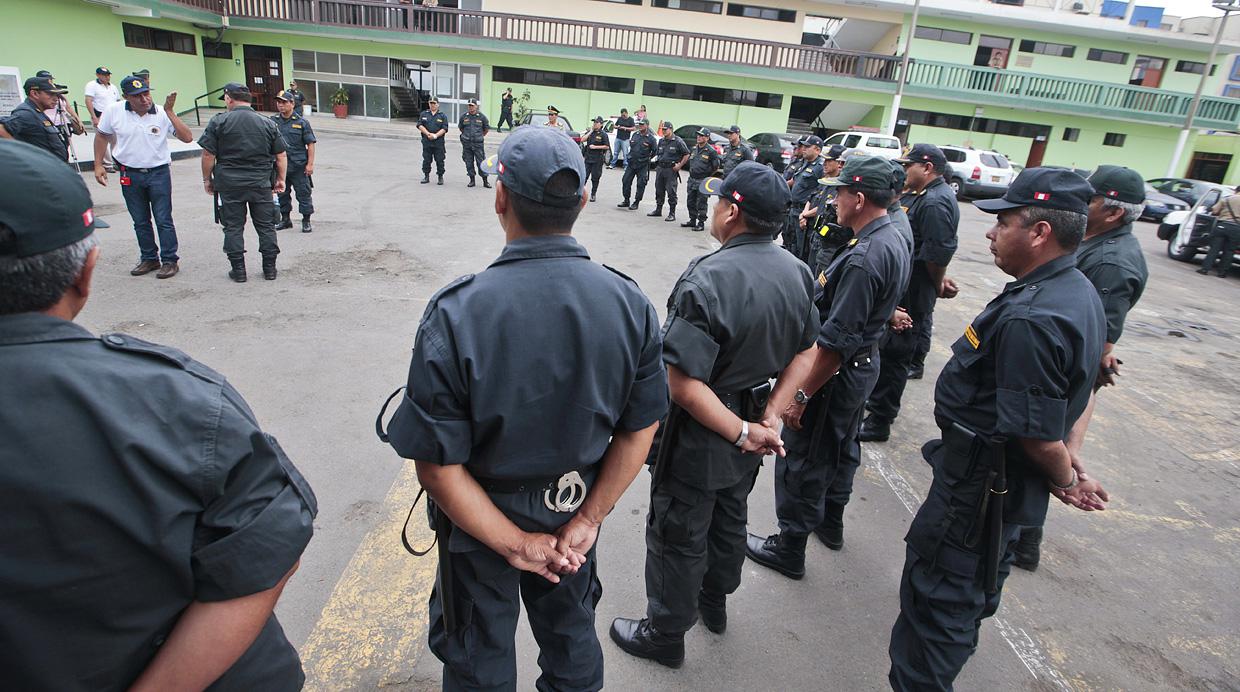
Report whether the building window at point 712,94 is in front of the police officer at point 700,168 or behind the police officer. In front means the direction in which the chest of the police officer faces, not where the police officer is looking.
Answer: behind

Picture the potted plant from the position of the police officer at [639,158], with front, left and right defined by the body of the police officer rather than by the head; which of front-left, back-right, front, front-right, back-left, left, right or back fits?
right

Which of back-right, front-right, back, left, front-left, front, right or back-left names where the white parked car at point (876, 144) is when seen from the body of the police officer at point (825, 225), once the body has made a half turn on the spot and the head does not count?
left

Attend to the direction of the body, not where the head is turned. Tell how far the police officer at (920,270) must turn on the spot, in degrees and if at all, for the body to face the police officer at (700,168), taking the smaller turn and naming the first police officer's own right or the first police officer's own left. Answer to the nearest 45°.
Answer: approximately 45° to the first police officer's own right

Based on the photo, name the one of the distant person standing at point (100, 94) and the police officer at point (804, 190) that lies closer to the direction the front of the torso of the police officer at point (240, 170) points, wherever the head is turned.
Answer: the distant person standing

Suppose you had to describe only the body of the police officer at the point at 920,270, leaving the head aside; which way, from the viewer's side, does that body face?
to the viewer's left

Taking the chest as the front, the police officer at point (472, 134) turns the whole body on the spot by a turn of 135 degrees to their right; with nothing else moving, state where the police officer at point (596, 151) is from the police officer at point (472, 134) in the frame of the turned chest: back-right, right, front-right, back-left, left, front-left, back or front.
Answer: back-right

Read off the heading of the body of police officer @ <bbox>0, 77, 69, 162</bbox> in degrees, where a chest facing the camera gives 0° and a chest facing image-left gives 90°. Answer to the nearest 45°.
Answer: approximately 270°

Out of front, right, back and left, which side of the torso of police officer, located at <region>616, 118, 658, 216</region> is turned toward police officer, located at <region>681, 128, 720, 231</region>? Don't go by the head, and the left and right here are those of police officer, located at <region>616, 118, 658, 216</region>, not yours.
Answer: left

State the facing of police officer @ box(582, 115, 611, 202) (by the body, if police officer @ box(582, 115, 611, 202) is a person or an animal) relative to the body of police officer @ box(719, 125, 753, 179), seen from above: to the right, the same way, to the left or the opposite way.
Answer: the same way

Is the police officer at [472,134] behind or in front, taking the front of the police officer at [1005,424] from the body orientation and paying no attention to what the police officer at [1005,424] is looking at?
in front

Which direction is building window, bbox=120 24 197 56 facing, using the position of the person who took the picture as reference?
facing the viewer and to the right of the viewer

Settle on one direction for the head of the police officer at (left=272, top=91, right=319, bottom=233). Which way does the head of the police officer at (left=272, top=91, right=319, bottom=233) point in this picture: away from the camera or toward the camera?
toward the camera

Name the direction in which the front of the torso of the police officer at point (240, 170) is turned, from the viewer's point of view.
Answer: away from the camera

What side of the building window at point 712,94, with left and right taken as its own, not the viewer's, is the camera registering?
front

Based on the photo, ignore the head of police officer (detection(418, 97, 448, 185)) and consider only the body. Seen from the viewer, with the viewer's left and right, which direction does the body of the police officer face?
facing the viewer

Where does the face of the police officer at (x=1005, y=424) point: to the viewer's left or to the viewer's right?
to the viewer's left

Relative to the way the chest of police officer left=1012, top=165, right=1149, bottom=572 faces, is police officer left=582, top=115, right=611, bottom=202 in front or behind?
in front
